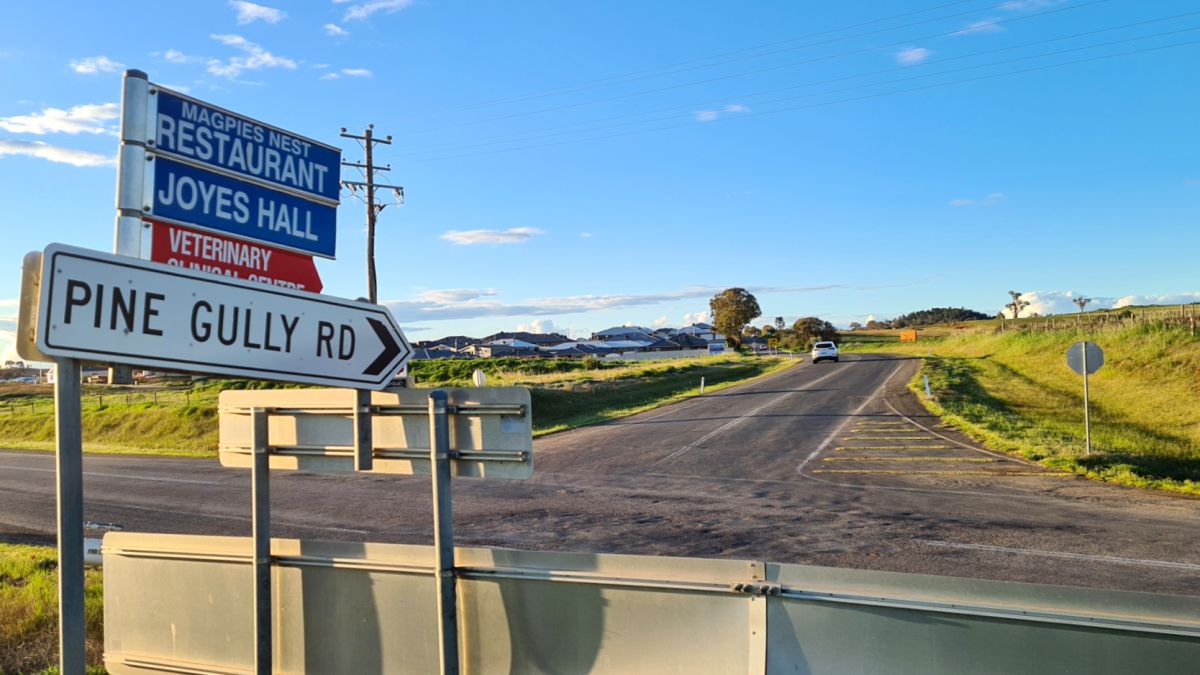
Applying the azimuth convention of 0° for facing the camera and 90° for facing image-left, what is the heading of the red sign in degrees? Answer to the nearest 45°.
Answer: approximately 315°

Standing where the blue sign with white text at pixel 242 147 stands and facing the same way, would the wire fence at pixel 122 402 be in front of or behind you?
behind

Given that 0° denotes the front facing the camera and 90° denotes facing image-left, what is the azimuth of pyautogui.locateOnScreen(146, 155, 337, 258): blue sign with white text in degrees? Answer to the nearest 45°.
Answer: approximately 315°
